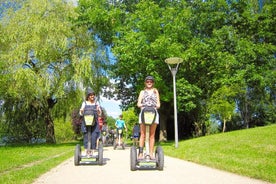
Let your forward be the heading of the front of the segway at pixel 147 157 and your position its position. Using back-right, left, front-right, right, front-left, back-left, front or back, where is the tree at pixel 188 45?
back

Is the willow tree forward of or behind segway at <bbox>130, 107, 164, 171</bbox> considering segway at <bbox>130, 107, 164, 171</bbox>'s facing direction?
behind

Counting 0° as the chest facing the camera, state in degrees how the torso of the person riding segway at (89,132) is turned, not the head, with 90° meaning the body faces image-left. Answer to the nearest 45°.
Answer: approximately 0°

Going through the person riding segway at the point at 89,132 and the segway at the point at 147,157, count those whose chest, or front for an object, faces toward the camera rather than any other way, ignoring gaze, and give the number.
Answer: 2

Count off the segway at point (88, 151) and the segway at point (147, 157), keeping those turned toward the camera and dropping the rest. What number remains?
2

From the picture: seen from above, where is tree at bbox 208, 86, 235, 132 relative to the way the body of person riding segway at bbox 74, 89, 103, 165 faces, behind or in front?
behind

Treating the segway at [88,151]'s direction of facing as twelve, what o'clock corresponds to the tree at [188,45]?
The tree is roughly at 7 o'clock from the segway.

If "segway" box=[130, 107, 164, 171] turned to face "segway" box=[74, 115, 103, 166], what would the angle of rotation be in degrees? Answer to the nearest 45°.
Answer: approximately 135° to its right

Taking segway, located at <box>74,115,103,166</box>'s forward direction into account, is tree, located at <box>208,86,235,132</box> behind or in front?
behind

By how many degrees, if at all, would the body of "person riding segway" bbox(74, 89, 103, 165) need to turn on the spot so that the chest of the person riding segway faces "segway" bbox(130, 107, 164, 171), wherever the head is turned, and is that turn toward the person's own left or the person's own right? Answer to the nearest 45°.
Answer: approximately 45° to the person's own left
